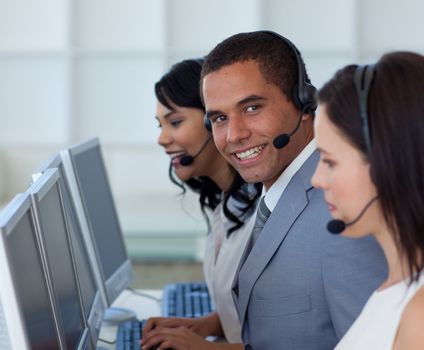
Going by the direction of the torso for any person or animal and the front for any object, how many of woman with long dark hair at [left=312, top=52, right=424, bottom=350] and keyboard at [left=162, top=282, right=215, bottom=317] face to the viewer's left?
1

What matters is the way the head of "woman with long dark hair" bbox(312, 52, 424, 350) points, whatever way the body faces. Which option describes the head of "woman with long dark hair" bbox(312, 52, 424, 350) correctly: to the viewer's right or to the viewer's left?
to the viewer's left

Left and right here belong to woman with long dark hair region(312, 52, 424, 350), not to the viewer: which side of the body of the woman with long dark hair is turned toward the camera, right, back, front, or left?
left

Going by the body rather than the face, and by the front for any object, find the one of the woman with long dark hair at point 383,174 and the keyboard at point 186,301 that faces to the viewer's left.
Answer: the woman with long dark hair

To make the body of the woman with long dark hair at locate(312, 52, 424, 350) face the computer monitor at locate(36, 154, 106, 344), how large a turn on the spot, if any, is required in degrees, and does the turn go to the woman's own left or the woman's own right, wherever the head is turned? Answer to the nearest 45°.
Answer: approximately 45° to the woman's own right

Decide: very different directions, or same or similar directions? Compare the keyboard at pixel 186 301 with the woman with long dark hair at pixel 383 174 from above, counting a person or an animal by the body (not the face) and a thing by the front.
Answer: very different directions

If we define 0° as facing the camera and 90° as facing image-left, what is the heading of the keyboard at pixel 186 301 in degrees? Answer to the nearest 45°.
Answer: approximately 270°
